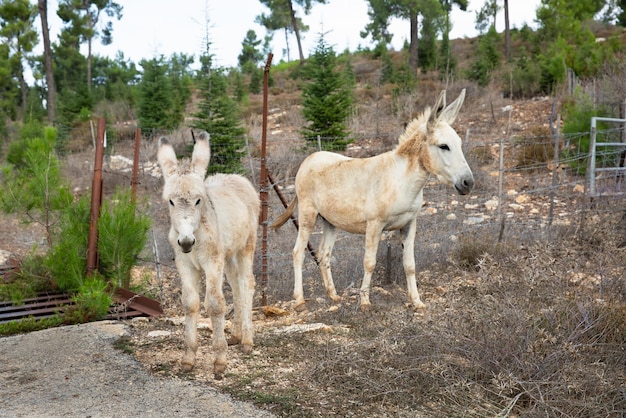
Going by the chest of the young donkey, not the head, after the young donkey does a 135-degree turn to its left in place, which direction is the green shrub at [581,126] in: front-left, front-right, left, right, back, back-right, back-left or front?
front-left

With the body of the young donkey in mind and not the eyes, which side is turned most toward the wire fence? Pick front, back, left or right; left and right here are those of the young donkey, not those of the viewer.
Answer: back

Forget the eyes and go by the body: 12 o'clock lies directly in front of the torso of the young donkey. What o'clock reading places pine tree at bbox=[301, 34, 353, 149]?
The pine tree is roughly at 5 o'clock from the young donkey.

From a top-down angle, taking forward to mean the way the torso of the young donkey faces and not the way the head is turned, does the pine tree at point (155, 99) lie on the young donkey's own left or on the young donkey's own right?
on the young donkey's own right

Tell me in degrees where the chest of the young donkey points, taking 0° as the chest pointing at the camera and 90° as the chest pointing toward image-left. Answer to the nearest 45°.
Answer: approximately 45°

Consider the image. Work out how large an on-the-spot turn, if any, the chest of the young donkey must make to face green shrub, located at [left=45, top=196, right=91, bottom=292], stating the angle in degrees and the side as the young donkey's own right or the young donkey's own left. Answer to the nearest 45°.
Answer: approximately 90° to the young donkey's own right

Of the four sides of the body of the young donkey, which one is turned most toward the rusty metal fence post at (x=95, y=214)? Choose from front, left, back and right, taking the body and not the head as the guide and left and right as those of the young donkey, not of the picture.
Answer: right

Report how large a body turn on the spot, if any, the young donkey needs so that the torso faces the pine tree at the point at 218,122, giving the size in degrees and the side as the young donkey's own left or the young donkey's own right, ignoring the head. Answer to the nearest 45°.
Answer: approximately 135° to the young donkey's own right
